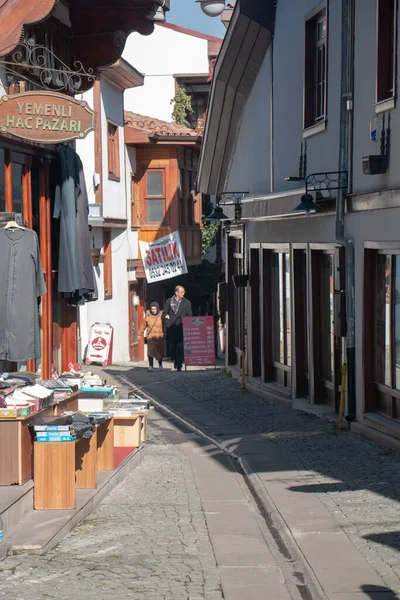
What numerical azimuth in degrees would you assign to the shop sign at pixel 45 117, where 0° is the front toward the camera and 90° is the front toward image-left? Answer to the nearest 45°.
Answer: approximately 0°

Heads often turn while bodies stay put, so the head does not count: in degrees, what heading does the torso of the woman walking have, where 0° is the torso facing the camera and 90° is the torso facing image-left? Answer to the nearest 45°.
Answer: approximately 0°

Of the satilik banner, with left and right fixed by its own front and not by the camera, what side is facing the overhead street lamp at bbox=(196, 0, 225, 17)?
front

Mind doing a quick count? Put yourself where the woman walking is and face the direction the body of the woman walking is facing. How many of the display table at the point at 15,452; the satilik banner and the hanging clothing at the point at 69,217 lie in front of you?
2

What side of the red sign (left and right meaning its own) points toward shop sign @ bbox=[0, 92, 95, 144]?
front

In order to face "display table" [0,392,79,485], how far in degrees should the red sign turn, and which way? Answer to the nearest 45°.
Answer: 0° — it already faces it

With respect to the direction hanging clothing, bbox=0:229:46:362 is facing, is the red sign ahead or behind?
behind

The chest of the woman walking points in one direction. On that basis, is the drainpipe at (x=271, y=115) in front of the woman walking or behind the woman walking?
in front
